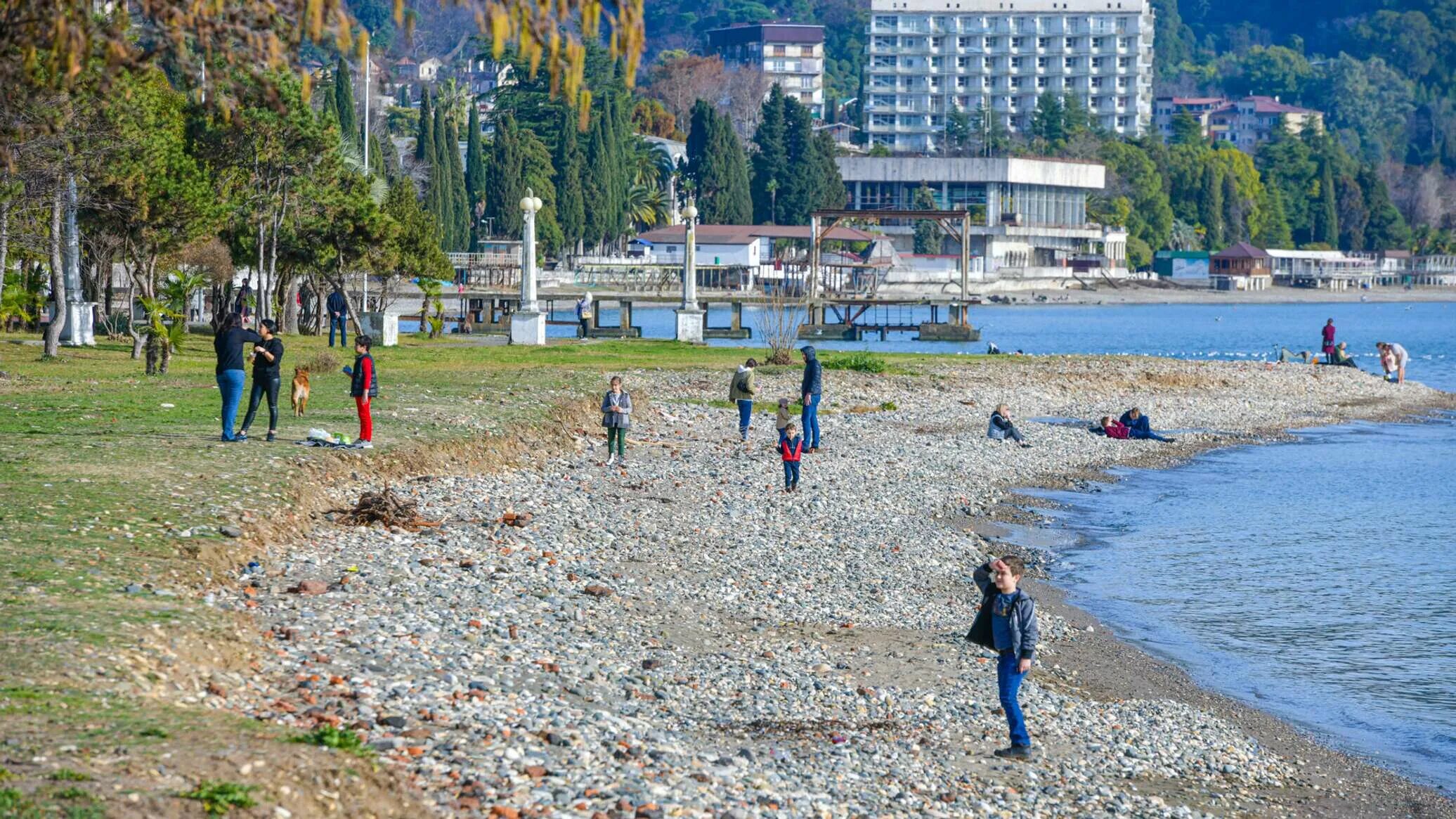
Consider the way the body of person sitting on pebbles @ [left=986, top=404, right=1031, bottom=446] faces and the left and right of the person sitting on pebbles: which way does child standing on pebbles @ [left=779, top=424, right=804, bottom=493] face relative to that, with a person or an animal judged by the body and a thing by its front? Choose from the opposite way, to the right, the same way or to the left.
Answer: to the right

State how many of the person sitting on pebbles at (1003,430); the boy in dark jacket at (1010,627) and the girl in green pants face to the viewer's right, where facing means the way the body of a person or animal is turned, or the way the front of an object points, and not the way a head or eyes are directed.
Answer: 1

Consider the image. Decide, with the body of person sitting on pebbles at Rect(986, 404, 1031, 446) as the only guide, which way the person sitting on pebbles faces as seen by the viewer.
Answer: to the viewer's right

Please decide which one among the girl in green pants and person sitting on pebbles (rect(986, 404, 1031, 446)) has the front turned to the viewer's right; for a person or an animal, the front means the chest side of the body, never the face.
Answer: the person sitting on pebbles

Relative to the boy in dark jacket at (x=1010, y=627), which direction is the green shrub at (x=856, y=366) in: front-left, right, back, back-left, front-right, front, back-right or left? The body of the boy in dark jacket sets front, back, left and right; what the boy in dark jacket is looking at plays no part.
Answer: back-right

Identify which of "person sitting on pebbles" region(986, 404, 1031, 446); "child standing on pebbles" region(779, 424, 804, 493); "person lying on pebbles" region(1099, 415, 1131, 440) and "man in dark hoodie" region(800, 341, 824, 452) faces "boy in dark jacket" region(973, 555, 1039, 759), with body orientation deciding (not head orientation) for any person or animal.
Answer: the child standing on pebbles

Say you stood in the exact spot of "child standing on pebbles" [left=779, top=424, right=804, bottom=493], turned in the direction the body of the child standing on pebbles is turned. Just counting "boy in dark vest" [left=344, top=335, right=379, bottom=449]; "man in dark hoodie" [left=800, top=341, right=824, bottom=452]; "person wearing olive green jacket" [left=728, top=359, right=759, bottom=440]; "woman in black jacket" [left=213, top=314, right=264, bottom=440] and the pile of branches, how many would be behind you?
2

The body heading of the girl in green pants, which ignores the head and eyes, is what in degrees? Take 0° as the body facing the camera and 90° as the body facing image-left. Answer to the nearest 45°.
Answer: approximately 0°

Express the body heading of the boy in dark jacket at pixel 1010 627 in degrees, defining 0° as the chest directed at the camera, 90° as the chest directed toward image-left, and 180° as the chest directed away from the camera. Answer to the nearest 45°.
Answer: approximately 45°
